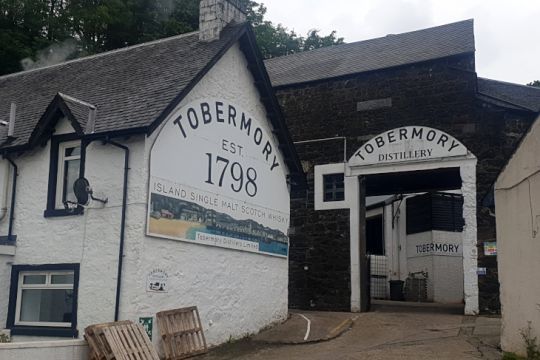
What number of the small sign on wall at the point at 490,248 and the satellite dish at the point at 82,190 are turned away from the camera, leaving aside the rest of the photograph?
0

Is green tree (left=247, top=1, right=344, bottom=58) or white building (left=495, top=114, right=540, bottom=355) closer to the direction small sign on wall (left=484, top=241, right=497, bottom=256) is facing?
the white building

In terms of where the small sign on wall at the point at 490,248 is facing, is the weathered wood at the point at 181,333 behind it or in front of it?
in front

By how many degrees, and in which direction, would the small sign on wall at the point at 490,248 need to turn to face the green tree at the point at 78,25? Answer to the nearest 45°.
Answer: approximately 90° to its right

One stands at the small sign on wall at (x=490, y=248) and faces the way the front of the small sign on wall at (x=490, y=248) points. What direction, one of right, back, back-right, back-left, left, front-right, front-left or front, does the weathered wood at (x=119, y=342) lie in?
front-right
